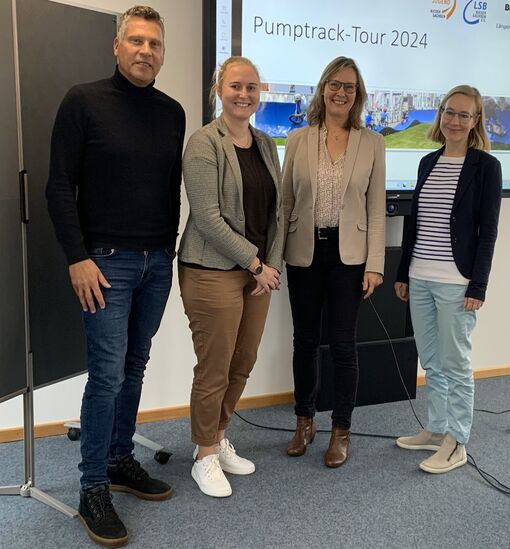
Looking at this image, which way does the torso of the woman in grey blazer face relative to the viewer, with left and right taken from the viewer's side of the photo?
facing the viewer and to the right of the viewer

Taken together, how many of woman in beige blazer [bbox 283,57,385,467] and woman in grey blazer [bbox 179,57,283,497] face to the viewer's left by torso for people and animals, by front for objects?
0

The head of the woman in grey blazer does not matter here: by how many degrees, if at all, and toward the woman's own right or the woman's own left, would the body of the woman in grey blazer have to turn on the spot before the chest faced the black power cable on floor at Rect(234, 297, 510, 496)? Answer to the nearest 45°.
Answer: approximately 90° to the woman's own left

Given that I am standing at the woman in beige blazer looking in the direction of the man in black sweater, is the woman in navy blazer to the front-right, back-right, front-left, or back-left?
back-left

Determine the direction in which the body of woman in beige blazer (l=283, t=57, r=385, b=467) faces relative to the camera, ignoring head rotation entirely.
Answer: toward the camera

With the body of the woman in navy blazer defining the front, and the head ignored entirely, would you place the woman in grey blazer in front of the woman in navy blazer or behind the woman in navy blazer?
in front

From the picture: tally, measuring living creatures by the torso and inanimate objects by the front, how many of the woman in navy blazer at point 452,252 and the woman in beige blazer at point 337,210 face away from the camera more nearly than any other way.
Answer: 0

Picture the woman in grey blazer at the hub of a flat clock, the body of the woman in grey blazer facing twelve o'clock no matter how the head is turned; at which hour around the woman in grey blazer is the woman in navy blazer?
The woman in navy blazer is roughly at 10 o'clock from the woman in grey blazer.
